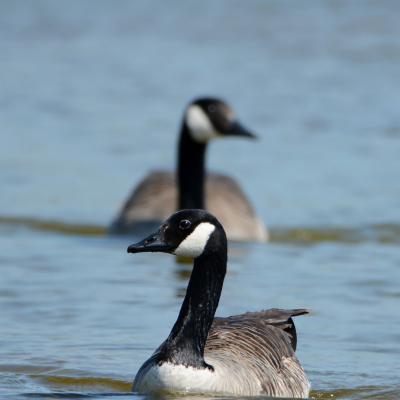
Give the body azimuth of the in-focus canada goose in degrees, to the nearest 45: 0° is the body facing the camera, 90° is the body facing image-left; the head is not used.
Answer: approximately 45°

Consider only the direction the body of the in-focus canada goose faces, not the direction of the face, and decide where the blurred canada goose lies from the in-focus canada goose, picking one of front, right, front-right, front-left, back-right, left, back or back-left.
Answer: back-right
